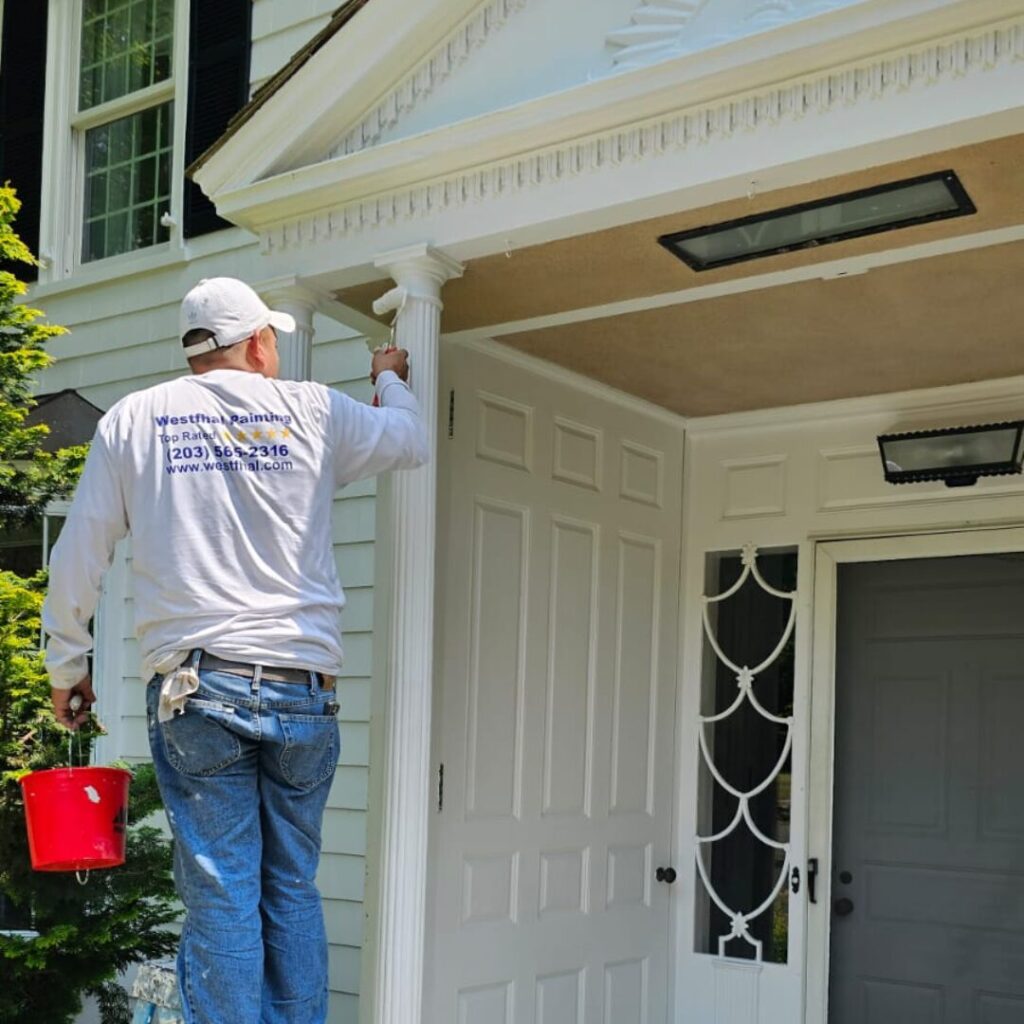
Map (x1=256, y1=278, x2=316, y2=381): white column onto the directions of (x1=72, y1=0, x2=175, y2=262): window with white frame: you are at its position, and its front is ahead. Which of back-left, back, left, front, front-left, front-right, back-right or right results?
front-left

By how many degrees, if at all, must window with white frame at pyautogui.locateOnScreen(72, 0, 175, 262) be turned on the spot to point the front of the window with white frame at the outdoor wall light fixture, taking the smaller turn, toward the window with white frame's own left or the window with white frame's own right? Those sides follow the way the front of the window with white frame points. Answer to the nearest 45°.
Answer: approximately 90° to the window with white frame's own left

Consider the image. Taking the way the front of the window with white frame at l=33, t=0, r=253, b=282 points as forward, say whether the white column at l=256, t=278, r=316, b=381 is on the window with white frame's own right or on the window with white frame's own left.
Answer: on the window with white frame's own left

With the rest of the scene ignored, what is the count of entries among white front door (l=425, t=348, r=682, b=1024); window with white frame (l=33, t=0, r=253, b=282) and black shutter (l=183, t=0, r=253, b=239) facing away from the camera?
0

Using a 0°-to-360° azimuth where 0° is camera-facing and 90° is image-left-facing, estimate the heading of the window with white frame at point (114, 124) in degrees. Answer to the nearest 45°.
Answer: approximately 45°

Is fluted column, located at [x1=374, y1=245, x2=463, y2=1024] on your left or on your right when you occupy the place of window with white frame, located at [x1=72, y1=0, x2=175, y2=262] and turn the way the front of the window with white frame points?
on your left

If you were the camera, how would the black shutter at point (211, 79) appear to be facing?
facing the viewer and to the left of the viewer

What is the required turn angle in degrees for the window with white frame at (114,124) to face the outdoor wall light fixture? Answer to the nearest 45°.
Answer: approximately 90° to its left

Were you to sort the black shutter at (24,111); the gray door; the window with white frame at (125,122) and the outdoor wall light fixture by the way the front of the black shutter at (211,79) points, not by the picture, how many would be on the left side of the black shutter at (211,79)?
2

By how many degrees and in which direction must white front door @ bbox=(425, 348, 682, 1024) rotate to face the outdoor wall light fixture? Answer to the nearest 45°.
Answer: approximately 45° to its left
